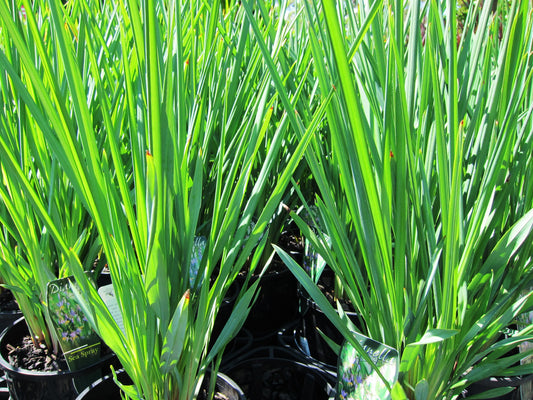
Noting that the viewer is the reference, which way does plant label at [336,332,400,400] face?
facing the viewer

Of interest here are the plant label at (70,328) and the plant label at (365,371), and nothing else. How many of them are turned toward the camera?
2

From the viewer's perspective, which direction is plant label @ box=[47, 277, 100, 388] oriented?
toward the camera
